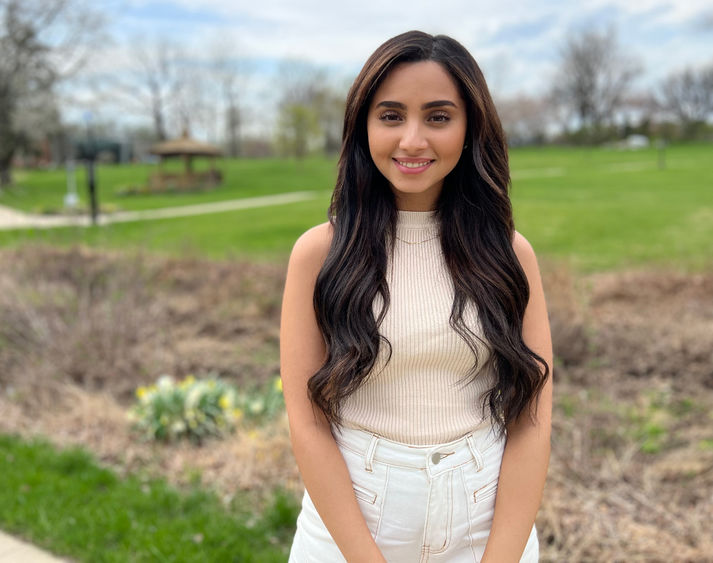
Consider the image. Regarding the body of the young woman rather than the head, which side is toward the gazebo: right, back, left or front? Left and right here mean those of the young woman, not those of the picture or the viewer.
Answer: back

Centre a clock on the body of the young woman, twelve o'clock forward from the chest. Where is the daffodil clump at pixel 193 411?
The daffodil clump is roughly at 5 o'clock from the young woman.

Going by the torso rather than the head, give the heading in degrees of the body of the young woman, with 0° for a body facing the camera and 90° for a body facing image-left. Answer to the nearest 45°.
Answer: approximately 0°
